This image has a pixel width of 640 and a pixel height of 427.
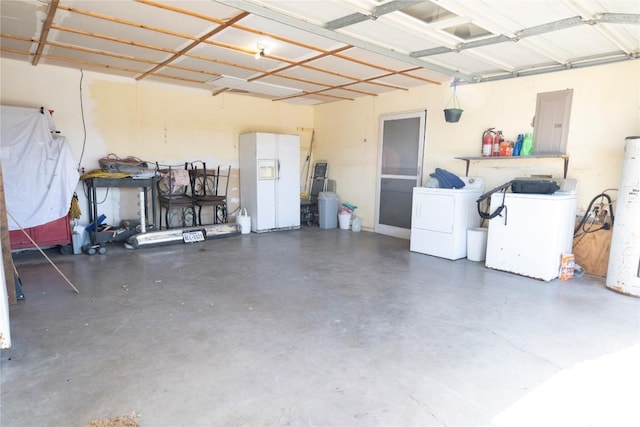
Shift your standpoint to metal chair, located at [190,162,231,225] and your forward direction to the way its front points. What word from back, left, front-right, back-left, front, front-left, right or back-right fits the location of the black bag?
front-left

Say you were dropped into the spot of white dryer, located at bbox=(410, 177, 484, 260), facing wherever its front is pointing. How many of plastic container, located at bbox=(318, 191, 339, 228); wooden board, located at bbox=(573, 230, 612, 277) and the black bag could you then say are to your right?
1

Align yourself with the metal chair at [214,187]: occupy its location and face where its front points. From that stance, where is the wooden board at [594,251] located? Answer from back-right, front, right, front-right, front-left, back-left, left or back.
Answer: front-left

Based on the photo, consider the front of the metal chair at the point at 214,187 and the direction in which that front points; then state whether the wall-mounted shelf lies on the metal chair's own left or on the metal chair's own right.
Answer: on the metal chair's own left

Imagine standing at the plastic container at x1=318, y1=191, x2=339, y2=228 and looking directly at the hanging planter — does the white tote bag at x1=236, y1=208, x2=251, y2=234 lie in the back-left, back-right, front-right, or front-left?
back-right

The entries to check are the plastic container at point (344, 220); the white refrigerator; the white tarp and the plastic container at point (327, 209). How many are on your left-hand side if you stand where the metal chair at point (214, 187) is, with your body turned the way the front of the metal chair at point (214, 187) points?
3
